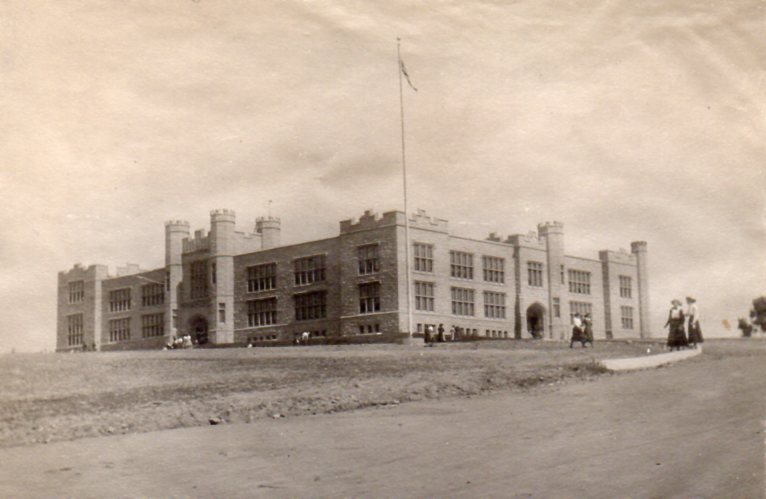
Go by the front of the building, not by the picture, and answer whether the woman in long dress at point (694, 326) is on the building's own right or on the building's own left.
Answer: on the building's own left

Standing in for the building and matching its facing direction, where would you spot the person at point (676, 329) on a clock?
The person is roughly at 10 o'clock from the building.
